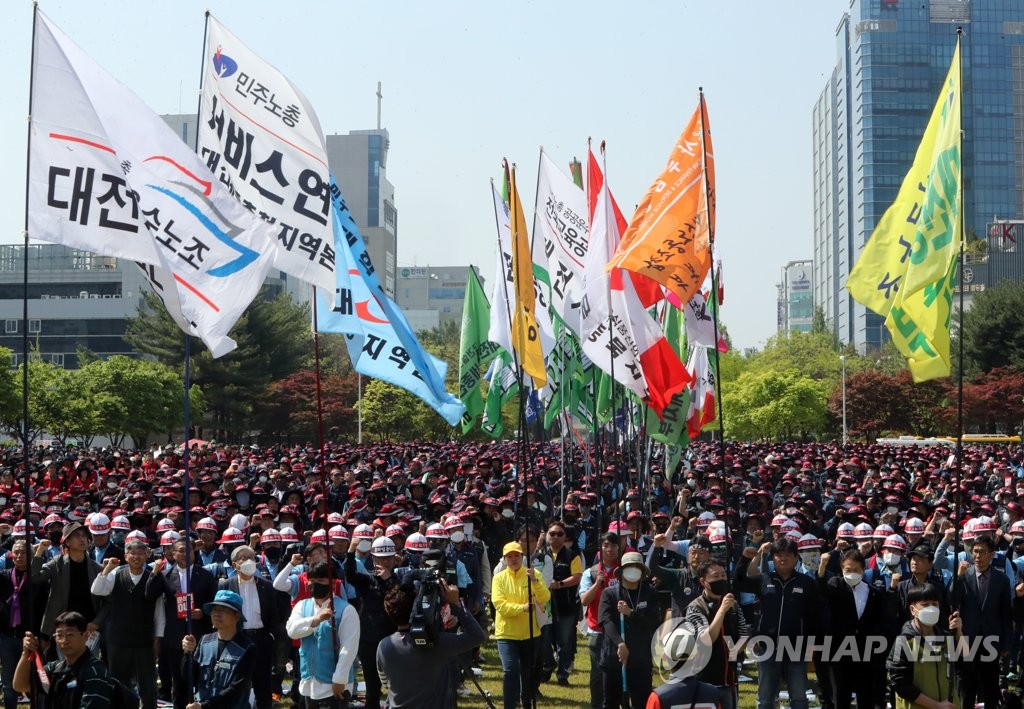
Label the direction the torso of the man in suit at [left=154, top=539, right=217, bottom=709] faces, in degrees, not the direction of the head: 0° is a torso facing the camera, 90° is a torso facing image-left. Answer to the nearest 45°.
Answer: approximately 0°

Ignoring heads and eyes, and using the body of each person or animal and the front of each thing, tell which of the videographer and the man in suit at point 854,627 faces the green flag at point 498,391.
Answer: the videographer

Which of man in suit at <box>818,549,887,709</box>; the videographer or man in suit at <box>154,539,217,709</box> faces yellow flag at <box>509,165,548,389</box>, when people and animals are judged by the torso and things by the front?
the videographer

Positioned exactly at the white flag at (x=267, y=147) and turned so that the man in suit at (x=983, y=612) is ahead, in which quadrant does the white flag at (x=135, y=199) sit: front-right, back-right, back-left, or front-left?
back-right

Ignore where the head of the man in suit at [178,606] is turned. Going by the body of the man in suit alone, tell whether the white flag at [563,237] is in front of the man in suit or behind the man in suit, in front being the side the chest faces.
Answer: behind

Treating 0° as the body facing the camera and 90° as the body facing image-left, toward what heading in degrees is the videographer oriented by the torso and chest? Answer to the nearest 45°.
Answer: approximately 180°

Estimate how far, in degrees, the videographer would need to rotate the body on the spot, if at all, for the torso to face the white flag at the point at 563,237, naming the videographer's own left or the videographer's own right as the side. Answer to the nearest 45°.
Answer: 0° — they already face it

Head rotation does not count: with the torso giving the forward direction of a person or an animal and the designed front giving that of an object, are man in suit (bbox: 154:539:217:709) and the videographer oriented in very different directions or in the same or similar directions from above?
very different directions

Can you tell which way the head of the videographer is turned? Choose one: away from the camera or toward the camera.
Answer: away from the camera

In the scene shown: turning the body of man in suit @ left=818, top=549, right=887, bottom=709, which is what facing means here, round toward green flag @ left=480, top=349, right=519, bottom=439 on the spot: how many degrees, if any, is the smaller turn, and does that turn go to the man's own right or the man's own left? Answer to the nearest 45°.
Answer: approximately 135° to the man's own right

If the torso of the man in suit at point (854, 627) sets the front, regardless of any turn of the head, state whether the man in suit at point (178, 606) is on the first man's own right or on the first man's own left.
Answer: on the first man's own right
